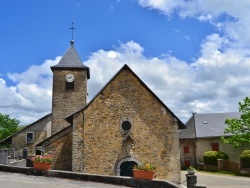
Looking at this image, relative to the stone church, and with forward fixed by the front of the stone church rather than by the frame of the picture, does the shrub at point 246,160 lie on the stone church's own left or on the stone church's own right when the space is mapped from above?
on the stone church's own left

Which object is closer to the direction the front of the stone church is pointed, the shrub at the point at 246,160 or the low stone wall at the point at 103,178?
the low stone wall

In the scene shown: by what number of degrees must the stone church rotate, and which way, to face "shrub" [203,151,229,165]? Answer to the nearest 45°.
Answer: approximately 135° to its left

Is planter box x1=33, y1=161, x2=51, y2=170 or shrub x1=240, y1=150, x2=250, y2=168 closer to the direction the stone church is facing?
the planter box

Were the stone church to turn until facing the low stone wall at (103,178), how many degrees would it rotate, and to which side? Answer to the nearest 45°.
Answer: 0° — it already faces it

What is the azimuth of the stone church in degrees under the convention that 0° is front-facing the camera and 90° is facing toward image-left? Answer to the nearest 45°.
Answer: approximately 0°

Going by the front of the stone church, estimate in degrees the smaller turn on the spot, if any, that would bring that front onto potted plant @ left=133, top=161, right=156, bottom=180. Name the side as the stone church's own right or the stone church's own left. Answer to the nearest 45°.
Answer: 0° — it already faces it

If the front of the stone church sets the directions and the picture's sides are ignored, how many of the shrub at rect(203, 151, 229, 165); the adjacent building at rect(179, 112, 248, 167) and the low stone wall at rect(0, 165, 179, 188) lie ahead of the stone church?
1

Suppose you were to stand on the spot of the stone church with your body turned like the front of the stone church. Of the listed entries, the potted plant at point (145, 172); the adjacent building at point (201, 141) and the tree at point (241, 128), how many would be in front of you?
1

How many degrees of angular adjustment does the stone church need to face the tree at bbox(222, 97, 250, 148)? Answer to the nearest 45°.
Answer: approximately 135° to its left
